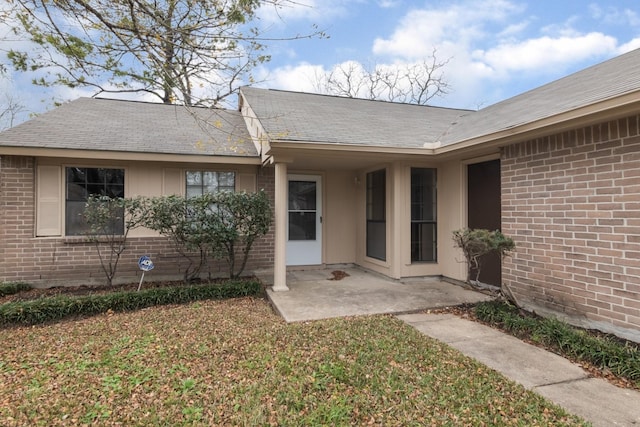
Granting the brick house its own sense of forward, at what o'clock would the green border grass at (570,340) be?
The green border grass is roughly at 11 o'clock from the brick house.

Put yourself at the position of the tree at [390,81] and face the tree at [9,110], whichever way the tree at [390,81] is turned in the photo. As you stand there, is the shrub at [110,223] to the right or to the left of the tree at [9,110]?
left

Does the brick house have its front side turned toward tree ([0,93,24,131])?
no

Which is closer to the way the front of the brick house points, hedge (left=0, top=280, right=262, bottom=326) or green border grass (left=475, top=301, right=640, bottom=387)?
the green border grass

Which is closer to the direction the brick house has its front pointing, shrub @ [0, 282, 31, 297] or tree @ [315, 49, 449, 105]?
the shrub

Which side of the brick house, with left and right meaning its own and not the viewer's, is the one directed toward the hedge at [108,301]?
right

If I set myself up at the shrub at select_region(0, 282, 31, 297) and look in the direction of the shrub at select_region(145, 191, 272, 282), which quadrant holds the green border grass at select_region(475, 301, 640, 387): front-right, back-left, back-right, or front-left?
front-right

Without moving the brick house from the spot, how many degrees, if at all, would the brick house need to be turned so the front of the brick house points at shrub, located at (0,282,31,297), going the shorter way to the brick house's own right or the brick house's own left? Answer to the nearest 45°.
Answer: approximately 90° to the brick house's own right

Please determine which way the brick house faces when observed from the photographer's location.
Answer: facing the viewer

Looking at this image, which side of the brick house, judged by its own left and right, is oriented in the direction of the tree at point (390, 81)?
back
